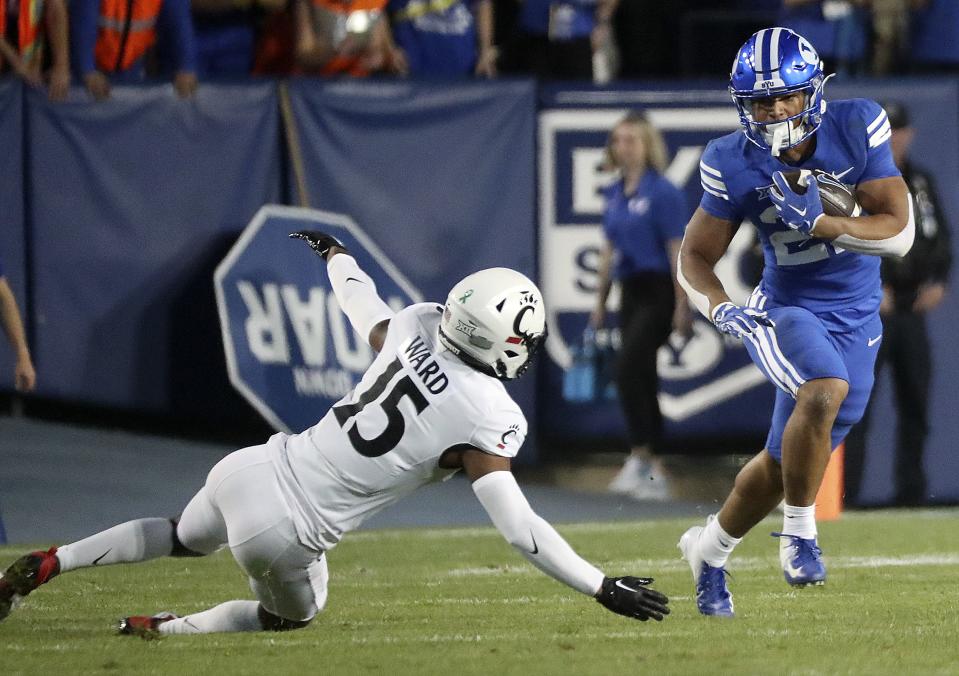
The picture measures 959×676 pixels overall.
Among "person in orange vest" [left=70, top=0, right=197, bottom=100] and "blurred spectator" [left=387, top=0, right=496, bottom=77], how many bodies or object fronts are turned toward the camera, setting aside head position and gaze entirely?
2

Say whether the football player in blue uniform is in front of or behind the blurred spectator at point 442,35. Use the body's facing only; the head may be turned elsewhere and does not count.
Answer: in front

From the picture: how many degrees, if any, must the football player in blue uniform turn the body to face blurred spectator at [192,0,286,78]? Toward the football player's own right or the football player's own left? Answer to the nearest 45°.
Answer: approximately 135° to the football player's own right

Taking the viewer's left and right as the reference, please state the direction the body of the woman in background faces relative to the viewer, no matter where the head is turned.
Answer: facing the viewer and to the left of the viewer

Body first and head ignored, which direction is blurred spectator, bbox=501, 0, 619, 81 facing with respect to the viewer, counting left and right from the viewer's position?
facing the viewer

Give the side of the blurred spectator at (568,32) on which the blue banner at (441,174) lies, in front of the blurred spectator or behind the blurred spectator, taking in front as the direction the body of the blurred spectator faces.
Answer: in front

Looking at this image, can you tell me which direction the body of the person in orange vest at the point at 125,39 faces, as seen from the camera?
toward the camera

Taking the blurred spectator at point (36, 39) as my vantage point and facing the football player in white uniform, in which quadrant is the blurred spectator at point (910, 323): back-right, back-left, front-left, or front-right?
front-left

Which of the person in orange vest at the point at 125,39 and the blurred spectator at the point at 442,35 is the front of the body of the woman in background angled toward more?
the person in orange vest

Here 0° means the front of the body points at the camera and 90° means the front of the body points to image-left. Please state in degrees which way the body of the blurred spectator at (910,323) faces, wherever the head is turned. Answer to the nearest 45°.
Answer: approximately 45°

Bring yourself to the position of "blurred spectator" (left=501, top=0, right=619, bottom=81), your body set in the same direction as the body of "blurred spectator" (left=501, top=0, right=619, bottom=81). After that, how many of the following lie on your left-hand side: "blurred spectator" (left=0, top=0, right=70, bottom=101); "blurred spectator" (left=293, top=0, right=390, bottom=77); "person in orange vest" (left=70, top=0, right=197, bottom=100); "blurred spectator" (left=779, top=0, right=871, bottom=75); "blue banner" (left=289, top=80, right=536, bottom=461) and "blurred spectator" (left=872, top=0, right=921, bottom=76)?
2
